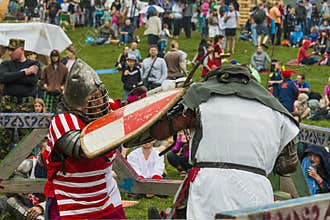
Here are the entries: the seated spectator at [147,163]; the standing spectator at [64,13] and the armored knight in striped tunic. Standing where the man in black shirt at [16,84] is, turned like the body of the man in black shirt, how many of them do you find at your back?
1

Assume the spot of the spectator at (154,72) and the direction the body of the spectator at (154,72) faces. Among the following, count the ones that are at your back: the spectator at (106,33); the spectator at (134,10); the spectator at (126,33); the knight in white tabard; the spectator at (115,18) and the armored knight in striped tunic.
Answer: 4

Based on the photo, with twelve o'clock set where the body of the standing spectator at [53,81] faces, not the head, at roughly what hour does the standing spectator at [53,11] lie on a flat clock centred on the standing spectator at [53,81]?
the standing spectator at [53,11] is roughly at 6 o'clock from the standing spectator at [53,81].

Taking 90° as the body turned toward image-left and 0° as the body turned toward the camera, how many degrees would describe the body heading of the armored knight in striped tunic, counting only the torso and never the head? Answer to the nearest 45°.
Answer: approximately 315°
